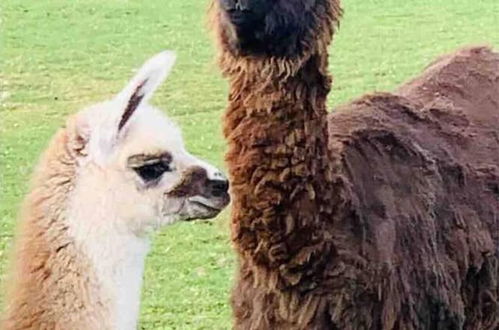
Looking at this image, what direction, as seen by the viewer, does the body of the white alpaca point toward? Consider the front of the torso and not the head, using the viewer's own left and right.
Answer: facing to the right of the viewer

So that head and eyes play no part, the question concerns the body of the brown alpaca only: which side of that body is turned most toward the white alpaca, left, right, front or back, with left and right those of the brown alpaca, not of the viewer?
front

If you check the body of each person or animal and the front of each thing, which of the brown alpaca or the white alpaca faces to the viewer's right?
the white alpaca

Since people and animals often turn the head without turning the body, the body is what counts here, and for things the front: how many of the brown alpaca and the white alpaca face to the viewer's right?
1

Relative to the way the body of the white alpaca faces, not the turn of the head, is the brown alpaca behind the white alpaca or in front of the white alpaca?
in front

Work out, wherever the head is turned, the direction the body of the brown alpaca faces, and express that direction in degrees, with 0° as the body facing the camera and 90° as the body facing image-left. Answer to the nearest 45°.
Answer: approximately 45°
